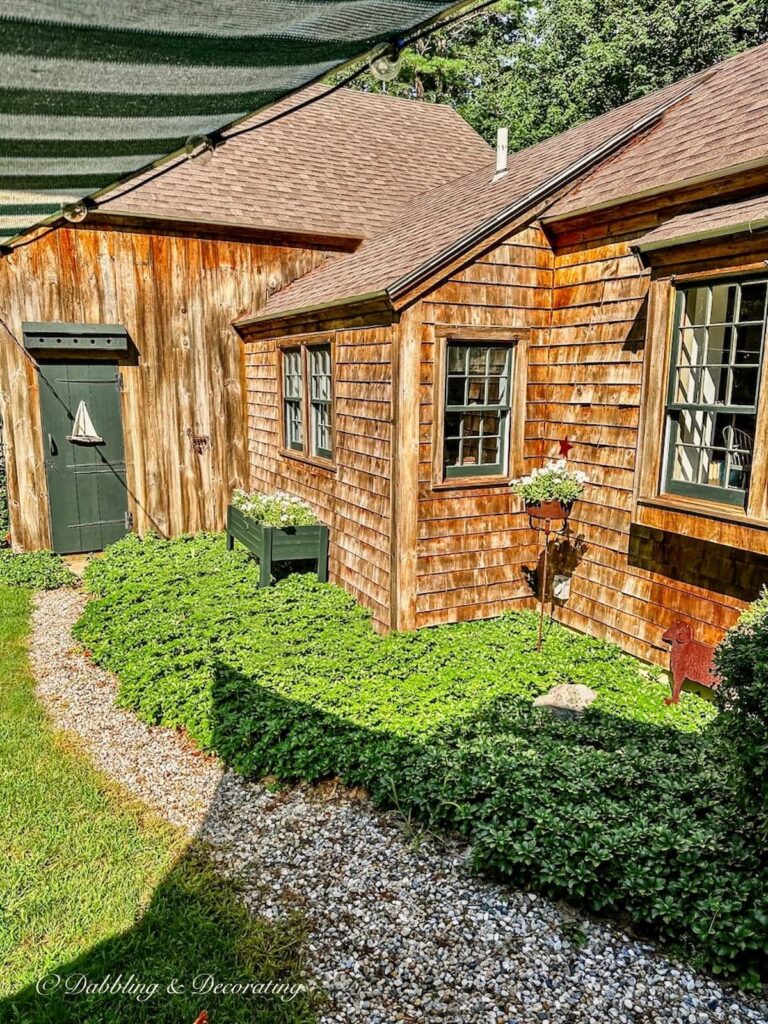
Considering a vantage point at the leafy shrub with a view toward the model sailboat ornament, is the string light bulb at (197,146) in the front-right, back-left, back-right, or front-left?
front-left

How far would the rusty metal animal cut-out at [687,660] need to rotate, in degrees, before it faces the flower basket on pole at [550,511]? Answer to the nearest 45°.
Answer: approximately 45° to its right

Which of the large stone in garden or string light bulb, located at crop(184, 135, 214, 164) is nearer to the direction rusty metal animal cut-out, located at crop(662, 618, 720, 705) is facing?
the large stone in garden

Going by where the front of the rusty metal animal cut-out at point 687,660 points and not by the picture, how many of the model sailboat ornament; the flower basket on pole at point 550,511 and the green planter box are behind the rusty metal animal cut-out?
0

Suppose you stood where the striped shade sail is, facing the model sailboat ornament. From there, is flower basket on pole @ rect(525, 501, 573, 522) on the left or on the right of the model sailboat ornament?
right

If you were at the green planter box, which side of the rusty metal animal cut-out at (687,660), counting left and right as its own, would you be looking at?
front

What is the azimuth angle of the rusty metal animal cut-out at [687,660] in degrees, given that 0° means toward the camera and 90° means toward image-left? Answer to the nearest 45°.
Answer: approximately 90°

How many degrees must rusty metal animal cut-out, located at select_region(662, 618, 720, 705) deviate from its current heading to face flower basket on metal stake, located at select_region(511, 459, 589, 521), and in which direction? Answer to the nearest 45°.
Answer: approximately 45° to its right

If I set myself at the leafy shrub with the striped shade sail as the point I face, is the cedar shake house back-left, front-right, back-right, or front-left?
back-right

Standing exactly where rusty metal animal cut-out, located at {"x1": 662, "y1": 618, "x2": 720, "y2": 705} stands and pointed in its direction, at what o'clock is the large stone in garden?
The large stone in garden is roughly at 11 o'clock from the rusty metal animal cut-out.
